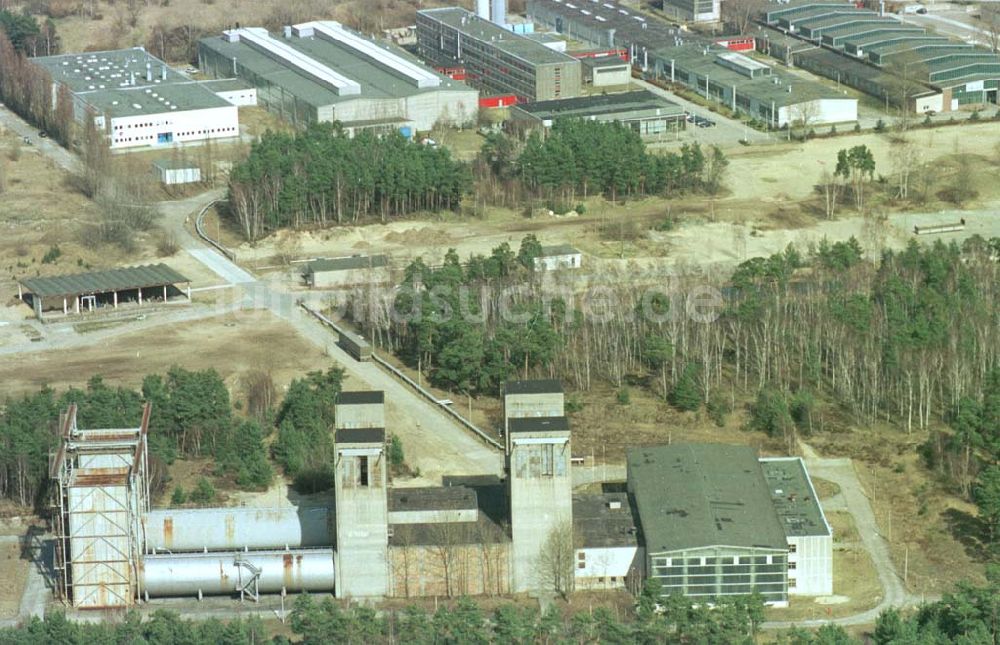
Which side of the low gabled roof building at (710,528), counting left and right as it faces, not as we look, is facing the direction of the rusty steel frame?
right

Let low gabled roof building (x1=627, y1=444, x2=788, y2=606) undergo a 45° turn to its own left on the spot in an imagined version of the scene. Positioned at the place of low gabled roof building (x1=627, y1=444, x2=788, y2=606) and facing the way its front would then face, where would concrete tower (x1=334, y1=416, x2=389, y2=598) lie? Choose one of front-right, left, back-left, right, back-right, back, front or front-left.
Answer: back-right

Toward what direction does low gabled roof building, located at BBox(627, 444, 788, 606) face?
toward the camera

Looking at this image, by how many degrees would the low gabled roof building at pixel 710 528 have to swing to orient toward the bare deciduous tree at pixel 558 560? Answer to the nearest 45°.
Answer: approximately 90° to its right

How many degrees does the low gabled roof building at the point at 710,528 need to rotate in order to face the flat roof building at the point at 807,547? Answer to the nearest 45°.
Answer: approximately 90° to its left

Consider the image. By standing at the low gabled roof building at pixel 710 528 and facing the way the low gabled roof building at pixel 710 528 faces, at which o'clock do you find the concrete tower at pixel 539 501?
The concrete tower is roughly at 3 o'clock from the low gabled roof building.

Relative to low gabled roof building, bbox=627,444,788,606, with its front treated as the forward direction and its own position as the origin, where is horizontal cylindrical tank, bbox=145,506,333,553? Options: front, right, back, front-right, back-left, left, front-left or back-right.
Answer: right
